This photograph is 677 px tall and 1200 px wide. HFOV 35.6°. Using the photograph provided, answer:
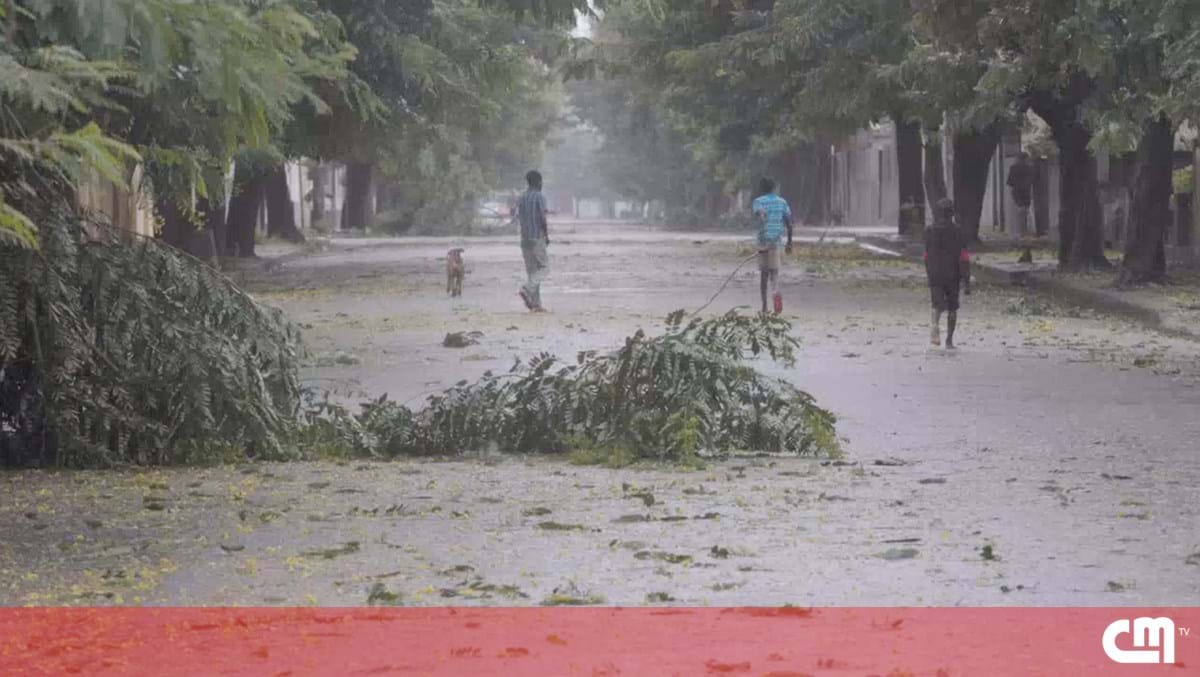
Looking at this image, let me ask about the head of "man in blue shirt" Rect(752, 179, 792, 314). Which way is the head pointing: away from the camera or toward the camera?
away from the camera

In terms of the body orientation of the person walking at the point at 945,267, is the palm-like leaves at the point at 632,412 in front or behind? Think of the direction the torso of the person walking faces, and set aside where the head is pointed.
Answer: behind

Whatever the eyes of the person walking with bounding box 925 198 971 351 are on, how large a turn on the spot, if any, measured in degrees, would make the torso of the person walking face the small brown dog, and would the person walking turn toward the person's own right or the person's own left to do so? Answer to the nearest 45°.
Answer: approximately 45° to the person's own left

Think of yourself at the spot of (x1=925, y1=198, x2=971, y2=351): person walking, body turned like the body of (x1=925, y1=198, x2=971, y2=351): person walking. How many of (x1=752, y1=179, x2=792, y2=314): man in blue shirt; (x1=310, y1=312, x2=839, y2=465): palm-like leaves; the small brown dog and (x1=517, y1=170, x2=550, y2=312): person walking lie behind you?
1

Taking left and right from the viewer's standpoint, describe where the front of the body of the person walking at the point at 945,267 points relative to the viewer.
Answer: facing away from the viewer

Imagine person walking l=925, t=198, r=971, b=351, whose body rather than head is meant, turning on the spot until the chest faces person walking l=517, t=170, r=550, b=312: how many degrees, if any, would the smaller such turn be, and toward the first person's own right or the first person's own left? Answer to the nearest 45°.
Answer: approximately 45° to the first person's own left
